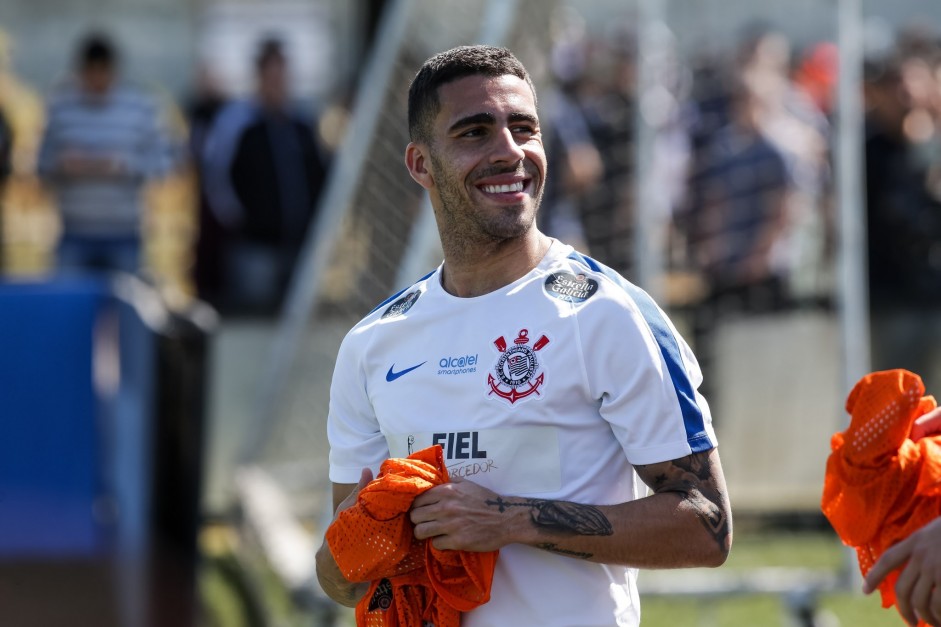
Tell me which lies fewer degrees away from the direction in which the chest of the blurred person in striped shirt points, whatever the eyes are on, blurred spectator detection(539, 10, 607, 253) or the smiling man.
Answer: the smiling man

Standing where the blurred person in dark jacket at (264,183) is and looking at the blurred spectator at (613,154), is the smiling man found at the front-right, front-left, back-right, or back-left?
front-right

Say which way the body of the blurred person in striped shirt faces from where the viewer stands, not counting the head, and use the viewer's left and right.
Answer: facing the viewer

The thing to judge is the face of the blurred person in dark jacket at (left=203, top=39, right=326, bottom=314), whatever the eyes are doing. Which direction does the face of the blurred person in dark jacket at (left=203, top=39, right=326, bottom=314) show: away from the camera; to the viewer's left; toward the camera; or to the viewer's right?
toward the camera

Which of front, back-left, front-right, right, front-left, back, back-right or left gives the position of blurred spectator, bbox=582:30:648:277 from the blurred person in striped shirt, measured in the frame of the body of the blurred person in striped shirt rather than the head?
left

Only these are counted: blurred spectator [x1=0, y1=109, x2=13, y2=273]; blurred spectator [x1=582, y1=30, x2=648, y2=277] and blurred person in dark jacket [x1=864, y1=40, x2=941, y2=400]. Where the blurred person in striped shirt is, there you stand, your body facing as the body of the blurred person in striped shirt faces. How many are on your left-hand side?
2

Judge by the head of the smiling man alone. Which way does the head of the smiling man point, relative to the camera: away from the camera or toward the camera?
toward the camera

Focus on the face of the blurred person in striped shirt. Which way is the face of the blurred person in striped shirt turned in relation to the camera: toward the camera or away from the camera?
toward the camera

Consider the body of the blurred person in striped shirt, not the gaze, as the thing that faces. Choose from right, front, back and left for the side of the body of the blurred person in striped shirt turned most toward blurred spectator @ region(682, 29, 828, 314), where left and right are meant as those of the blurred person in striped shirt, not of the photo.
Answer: left

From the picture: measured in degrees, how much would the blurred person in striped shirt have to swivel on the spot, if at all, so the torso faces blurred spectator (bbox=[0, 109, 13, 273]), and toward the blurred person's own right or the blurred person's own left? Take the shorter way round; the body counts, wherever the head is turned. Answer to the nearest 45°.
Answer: approximately 135° to the blurred person's own right

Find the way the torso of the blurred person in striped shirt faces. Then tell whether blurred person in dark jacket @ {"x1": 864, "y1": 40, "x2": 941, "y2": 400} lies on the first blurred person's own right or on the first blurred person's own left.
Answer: on the first blurred person's own left

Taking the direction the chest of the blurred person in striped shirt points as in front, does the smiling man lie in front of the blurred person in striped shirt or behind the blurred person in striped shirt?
in front
